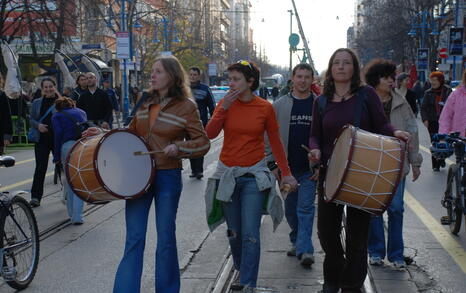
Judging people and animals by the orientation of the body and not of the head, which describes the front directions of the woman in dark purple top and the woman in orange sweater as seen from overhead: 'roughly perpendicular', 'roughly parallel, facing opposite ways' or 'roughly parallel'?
roughly parallel

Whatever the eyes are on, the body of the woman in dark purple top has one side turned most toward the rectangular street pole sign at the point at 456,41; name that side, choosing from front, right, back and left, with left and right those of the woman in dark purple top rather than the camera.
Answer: back

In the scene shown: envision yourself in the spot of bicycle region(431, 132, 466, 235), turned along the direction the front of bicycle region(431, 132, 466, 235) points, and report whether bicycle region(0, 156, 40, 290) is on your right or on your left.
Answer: on your right

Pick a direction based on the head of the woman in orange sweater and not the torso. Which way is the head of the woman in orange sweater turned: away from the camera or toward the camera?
toward the camera

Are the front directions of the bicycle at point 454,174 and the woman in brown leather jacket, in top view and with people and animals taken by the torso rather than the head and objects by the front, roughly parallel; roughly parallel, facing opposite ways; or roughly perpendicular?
roughly parallel

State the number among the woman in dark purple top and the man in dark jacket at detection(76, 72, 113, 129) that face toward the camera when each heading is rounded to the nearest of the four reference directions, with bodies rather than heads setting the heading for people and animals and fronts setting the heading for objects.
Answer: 2

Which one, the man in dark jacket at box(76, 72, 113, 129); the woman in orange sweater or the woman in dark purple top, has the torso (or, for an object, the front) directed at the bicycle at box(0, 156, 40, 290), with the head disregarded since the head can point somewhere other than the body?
the man in dark jacket

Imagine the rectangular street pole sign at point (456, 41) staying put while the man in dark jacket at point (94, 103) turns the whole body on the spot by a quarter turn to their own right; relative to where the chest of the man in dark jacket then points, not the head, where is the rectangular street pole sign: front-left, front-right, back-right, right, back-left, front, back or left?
back-right

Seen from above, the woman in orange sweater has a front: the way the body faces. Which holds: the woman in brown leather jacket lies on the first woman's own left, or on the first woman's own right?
on the first woman's own right

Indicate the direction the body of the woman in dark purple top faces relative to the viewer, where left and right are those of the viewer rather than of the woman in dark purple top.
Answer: facing the viewer

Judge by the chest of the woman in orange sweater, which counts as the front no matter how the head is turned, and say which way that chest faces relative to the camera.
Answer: toward the camera

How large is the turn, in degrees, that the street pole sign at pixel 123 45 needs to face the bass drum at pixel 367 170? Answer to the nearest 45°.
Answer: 0° — it already faces it

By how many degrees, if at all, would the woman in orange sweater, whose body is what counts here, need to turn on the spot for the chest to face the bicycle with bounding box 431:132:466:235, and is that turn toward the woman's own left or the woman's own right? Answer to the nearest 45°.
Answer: approximately 135° to the woman's own left
